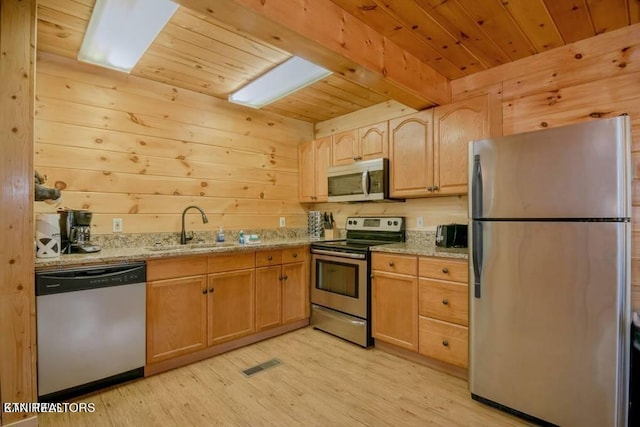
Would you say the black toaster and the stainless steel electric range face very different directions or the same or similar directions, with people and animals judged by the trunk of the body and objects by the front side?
same or similar directions

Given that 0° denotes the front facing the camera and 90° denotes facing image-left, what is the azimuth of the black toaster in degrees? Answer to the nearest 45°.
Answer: approximately 45°

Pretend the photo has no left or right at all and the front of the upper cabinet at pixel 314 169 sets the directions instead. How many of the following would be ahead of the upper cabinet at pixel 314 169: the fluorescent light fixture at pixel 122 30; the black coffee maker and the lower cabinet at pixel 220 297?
3

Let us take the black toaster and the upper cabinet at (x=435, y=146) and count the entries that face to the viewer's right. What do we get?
0

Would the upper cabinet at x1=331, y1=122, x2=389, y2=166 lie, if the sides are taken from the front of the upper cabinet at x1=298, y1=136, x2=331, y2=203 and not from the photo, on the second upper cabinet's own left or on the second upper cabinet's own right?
on the second upper cabinet's own left

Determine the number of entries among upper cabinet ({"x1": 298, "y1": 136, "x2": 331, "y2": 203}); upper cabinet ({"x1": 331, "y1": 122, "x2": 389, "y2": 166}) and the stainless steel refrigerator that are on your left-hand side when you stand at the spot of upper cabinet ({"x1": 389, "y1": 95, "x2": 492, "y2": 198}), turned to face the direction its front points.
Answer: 1

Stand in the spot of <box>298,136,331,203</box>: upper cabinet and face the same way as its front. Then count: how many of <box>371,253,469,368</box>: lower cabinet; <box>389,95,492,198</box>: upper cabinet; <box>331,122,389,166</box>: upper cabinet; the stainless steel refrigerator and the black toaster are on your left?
5

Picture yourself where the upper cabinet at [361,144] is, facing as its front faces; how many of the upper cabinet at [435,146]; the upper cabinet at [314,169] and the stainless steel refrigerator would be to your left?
2

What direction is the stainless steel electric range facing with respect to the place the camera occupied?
facing the viewer and to the left of the viewer
